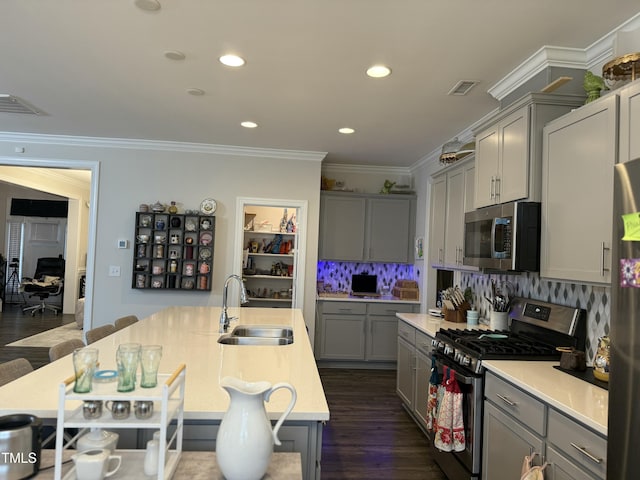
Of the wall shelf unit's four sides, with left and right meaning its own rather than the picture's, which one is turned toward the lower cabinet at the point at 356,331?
left

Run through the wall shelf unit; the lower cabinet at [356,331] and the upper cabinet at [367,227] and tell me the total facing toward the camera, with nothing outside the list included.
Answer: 3

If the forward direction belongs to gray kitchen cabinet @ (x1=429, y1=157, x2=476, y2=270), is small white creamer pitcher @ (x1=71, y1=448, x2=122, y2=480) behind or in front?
in front

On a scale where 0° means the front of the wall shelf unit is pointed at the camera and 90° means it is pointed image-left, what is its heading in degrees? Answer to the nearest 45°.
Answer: approximately 0°

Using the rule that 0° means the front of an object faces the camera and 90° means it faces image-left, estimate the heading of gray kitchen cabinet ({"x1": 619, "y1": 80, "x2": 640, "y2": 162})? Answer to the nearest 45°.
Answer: approximately 45°

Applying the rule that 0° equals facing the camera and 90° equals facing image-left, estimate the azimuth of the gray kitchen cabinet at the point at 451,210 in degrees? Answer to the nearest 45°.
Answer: approximately 45°

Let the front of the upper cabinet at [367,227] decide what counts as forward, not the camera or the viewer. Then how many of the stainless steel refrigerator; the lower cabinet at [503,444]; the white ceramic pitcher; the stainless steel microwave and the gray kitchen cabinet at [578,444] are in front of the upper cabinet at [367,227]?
5

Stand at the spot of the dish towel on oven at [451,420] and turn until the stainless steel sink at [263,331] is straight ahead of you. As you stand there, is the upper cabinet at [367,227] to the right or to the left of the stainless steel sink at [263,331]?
right

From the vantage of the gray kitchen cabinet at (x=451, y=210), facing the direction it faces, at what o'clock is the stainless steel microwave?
The stainless steel microwave is roughly at 10 o'clock from the gray kitchen cabinet.

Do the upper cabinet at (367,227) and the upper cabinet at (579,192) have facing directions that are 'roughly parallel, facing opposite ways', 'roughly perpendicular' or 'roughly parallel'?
roughly perpendicular

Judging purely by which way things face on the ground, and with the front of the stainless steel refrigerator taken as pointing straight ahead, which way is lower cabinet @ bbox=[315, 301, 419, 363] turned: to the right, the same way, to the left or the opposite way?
to the left
